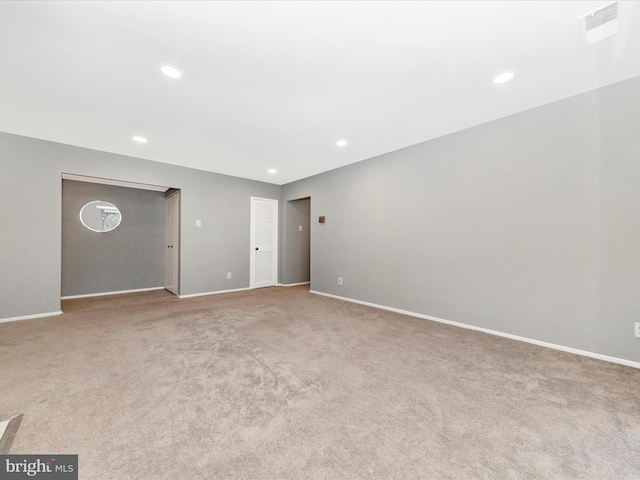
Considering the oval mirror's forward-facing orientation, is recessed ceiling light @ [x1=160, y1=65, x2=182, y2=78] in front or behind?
in front

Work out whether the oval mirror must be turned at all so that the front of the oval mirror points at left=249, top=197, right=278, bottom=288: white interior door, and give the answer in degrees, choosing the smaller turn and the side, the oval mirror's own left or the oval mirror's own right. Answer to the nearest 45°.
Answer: approximately 45° to the oval mirror's own left

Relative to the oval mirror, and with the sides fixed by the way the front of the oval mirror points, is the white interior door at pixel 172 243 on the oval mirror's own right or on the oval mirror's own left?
on the oval mirror's own left

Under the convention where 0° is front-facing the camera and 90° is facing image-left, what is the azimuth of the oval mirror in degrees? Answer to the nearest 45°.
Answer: approximately 0°

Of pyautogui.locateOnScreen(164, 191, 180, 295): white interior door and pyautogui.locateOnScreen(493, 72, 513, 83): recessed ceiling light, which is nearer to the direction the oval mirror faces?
the recessed ceiling light

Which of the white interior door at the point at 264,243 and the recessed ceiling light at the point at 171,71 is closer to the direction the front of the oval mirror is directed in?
the recessed ceiling light

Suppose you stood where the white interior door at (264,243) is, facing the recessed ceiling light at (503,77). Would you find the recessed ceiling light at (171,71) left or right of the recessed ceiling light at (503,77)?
right

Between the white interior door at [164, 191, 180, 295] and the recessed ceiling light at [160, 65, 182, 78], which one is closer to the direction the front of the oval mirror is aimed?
the recessed ceiling light
